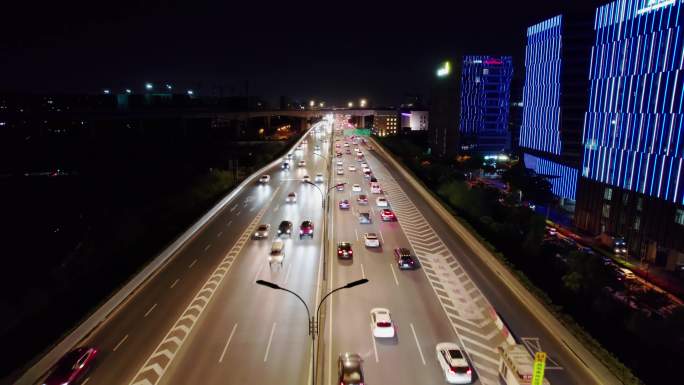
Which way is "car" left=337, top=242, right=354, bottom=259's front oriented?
away from the camera

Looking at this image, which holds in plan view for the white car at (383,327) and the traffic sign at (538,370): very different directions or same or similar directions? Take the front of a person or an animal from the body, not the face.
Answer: very different directions

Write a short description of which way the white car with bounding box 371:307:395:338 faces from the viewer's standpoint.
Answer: facing away from the viewer

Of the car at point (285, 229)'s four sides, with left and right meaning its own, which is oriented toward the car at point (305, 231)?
left

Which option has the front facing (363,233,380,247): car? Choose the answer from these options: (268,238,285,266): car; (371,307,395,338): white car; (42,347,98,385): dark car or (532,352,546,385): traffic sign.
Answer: the white car

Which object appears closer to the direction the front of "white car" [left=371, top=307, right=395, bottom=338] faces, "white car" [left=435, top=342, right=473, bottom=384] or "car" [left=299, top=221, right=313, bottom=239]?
the car

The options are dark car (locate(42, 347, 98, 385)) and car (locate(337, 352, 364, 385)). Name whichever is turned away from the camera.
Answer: the car

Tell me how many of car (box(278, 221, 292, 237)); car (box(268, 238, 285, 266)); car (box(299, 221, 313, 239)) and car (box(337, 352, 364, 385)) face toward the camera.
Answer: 3

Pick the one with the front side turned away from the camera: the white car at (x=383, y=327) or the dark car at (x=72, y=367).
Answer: the white car

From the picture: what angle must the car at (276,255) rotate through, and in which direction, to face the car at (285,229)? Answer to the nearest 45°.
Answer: approximately 180°

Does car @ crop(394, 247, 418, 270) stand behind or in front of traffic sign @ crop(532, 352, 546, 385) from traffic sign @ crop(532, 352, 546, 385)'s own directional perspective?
behind

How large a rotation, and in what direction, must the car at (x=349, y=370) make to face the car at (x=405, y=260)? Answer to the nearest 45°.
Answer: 0° — it already faces it

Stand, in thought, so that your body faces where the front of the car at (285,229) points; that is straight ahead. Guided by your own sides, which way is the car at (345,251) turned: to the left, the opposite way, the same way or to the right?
the opposite way

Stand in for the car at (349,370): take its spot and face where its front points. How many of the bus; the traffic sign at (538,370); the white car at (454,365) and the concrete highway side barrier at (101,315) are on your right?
3

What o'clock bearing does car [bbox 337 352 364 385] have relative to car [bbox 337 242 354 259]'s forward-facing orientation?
car [bbox 337 352 364 385] is roughly at 6 o'clock from car [bbox 337 242 354 259].

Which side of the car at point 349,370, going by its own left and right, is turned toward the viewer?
back
